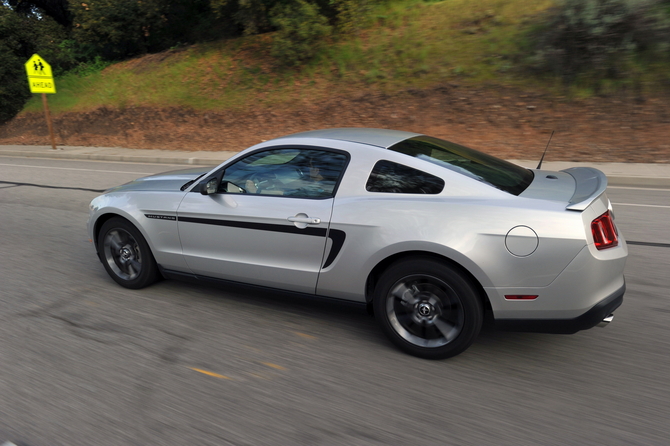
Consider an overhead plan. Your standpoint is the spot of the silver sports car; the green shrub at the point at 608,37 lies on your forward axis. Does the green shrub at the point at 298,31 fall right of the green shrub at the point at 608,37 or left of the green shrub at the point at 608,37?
left

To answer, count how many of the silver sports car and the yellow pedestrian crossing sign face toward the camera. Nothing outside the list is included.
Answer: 1

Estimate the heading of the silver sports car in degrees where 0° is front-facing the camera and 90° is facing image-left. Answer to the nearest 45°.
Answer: approximately 135°

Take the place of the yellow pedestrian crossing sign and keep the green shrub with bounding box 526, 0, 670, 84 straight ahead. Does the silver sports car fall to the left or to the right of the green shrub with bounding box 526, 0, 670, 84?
right

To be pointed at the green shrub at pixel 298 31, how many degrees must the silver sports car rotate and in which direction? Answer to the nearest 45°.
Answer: approximately 45° to its right

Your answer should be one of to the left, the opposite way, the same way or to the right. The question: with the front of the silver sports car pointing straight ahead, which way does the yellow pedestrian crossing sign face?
the opposite way

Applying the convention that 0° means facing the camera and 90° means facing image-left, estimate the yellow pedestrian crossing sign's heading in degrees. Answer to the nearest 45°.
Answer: approximately 0°
